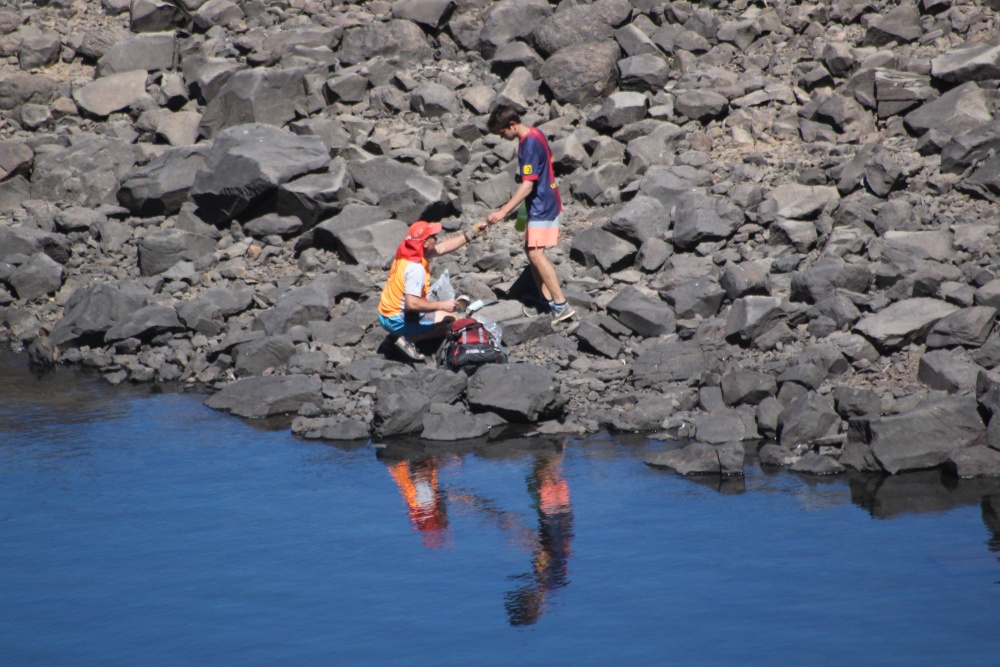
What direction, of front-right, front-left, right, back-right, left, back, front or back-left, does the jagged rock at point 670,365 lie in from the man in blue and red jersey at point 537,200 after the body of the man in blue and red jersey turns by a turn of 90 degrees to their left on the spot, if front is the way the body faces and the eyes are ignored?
front-left

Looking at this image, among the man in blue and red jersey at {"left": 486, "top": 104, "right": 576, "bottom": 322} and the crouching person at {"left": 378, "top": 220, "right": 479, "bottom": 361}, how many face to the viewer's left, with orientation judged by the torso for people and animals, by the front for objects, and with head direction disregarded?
1

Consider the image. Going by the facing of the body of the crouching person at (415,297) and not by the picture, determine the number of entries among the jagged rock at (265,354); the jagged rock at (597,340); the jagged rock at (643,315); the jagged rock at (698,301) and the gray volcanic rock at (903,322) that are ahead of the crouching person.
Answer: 4

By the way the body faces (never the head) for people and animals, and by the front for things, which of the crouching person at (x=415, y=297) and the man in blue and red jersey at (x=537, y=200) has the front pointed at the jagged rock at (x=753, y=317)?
the crouching person

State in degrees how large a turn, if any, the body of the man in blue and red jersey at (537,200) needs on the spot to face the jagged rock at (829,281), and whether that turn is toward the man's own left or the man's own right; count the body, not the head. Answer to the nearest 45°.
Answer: approximately 180°

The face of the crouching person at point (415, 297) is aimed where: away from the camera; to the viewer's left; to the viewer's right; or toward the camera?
to the viewer's right

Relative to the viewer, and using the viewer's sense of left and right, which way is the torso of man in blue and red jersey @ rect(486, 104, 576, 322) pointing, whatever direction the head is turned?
facing to the left of the viewer

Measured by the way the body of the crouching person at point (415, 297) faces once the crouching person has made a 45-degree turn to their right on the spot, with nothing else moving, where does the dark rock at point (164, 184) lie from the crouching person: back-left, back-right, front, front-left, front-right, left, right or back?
back

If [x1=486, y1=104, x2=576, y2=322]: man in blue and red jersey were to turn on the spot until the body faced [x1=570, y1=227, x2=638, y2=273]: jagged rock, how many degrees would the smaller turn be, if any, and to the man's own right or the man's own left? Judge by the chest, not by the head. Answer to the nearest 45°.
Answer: approximately 135° to the man's own right

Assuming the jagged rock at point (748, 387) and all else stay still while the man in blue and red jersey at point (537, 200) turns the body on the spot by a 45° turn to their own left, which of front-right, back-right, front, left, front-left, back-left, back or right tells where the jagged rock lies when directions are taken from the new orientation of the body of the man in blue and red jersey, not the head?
left

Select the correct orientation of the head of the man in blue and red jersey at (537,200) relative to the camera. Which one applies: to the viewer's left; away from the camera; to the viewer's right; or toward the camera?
to the viewer's left

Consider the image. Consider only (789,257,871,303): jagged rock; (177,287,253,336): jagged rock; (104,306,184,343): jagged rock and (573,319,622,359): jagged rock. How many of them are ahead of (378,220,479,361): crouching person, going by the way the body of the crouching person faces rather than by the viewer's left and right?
2

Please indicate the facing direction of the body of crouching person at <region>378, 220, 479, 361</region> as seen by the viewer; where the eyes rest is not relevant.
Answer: to the viewer's right

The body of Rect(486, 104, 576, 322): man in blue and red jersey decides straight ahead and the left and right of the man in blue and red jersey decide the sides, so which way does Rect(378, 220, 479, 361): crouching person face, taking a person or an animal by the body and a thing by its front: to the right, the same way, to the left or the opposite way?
the opposite way
